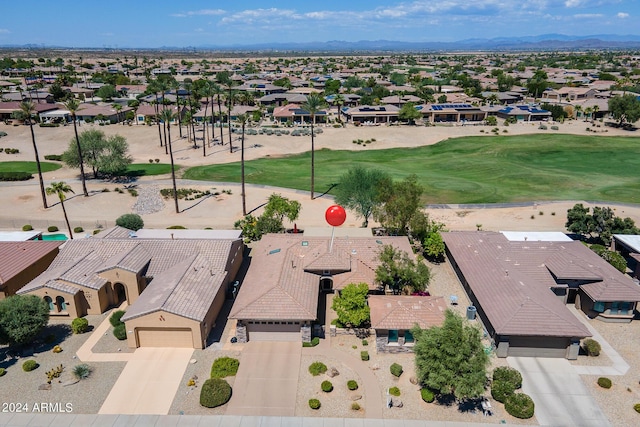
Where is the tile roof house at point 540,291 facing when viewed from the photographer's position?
facing the viewer

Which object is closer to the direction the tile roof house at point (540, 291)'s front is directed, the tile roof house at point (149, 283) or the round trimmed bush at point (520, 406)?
the round trimmed bush

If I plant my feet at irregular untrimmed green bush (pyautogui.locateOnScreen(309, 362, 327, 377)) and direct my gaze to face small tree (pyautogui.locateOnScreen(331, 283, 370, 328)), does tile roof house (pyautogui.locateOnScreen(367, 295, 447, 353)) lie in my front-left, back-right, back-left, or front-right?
front-right

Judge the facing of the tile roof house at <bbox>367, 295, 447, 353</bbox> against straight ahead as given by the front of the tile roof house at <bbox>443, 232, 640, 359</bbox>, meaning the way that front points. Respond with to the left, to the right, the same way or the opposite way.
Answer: the same way

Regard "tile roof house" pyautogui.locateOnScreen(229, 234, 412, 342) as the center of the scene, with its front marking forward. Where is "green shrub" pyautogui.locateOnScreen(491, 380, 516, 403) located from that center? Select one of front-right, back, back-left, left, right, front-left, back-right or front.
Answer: front-left

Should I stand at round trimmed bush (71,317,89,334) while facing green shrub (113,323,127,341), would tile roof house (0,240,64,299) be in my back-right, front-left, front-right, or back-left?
back-left

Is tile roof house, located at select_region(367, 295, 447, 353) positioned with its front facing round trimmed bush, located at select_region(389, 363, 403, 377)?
yes

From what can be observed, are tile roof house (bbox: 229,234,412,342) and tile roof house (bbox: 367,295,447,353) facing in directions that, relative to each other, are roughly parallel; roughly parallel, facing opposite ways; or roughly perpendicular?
roughly parallel

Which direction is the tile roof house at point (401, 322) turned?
toward the camera

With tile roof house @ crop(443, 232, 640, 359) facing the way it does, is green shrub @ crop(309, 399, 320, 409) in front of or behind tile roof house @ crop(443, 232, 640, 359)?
in front

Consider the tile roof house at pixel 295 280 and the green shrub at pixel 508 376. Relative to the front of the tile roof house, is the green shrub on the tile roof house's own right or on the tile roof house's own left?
on the tile roof house's own left

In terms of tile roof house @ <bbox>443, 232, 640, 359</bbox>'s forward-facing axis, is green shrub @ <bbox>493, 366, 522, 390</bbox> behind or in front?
in front

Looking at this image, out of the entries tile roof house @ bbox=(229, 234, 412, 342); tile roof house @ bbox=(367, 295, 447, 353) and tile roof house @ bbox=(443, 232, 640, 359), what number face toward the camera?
3

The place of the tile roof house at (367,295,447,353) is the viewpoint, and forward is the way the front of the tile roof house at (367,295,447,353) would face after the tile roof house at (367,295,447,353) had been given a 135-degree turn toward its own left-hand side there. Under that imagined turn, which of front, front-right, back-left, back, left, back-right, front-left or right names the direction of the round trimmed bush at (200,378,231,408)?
back
